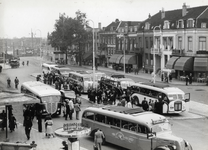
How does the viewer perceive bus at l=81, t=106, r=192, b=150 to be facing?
facing the viewer and to the right of the viewer

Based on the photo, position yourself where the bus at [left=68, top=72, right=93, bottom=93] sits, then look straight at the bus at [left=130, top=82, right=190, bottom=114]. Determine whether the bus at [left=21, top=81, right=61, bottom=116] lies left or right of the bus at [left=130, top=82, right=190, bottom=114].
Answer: right

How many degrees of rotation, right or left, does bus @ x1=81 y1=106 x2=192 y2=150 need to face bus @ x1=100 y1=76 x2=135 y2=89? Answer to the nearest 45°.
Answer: approximately 135° to its left

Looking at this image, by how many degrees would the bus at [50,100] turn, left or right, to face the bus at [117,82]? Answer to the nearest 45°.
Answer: approximately 90° to its left

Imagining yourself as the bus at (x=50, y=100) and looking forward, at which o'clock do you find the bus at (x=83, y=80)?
the bus at (x=83, y=80) is roughly at 8 o'clock from the bus at (x=50, y=100).

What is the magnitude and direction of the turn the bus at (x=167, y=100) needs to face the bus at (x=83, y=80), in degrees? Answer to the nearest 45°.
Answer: approximately 180°

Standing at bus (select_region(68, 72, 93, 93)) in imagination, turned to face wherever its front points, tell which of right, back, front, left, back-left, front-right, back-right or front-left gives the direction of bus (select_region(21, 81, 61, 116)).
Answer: front-right

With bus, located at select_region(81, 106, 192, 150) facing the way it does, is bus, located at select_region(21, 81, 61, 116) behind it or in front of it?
behind

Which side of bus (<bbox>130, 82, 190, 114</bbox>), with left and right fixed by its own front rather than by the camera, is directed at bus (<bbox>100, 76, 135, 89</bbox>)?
back
